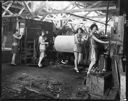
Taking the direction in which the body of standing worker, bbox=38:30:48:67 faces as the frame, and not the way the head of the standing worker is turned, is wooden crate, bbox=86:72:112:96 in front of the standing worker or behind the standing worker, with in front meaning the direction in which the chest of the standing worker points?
in front
